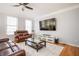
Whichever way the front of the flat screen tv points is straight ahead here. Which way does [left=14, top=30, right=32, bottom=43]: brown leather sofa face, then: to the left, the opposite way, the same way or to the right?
to the left

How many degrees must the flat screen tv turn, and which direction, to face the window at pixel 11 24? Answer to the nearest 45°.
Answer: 0° — it already faces it

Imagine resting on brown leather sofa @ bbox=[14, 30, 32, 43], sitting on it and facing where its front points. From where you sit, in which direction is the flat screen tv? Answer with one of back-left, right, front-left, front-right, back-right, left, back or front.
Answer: front-left

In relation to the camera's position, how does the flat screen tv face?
facing the viewer and to the left of the viewer

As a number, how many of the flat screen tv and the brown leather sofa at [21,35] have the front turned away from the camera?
0

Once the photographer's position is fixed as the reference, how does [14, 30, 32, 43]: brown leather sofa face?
facing the viewer and to the right of the viewer
